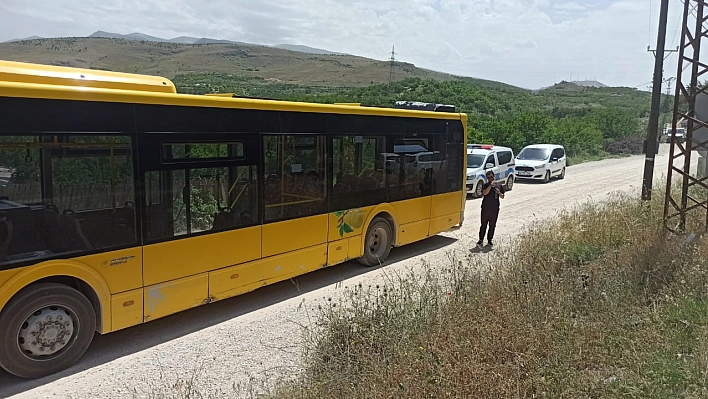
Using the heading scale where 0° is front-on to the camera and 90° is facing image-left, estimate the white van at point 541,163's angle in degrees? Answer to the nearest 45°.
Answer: approximately 45°

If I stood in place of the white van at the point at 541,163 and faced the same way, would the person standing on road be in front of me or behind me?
in front

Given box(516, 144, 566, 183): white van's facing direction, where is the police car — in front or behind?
in front

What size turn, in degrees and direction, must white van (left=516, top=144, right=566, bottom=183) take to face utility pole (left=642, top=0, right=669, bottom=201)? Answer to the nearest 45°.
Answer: approximately 45° to its left

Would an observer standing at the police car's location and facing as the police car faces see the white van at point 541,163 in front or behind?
behind

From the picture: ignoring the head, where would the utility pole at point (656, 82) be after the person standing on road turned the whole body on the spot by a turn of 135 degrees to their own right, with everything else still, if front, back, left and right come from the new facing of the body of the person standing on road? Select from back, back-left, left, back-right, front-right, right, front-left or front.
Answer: right

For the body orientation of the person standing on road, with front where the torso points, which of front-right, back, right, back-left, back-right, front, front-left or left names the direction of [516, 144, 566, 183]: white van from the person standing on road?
back

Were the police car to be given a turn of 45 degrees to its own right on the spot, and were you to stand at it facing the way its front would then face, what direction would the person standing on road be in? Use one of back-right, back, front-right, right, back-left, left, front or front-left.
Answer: left

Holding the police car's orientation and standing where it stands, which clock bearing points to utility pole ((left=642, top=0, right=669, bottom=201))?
The utility pole is roughly at 9 o'clock from the police car.
